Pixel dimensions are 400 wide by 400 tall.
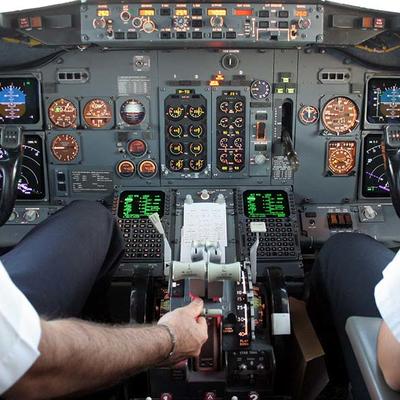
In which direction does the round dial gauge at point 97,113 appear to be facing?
toward the camera

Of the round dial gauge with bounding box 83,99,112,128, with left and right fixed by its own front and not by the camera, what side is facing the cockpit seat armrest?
front
